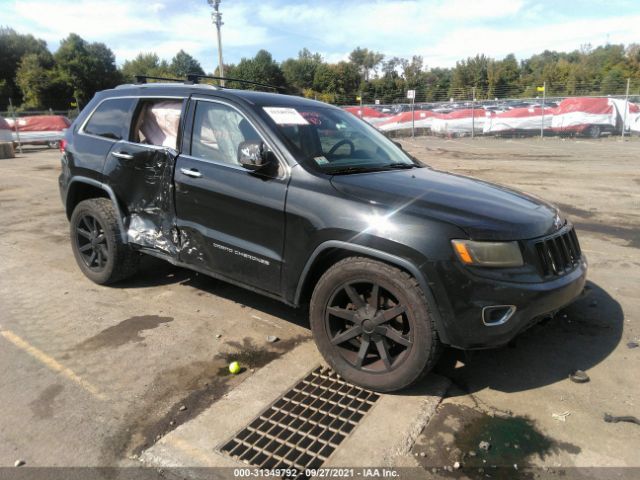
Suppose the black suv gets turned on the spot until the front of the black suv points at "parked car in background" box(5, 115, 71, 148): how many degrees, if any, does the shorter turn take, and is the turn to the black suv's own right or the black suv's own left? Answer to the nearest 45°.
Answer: approximately 180°

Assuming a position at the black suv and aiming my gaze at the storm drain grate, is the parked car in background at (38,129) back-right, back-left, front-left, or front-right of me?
back-right
